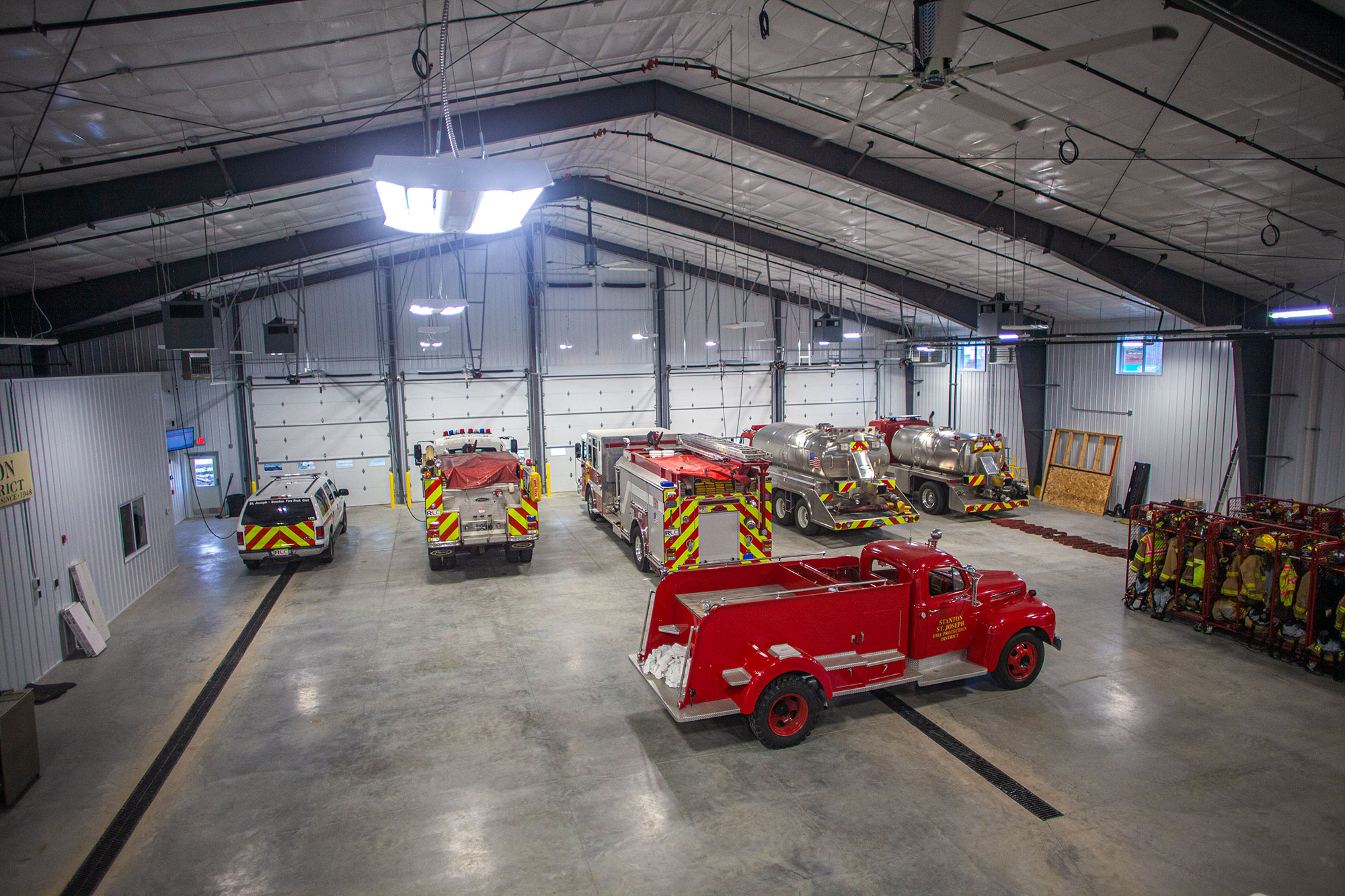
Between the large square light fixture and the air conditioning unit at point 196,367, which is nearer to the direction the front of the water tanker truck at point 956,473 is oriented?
the air conditioning unit

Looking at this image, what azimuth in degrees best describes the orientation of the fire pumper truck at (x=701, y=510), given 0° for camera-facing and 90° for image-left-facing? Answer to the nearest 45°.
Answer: approximately 135°

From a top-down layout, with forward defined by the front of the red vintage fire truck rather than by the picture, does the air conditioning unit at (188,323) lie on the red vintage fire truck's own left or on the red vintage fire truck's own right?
on the red vintage fire truck's own left

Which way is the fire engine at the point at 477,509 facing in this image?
away from the camera

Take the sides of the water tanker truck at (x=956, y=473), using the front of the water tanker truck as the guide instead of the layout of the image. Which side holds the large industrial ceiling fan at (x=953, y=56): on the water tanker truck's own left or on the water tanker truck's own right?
on the water tanker truck's own left

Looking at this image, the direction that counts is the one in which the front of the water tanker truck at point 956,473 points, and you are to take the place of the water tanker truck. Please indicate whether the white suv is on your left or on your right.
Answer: on your left

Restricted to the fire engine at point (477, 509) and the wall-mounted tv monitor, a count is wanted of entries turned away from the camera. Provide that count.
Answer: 1

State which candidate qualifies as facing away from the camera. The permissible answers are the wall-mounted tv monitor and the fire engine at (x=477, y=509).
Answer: the fire engine

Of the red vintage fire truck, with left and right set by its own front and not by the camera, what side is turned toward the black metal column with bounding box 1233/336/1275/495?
front

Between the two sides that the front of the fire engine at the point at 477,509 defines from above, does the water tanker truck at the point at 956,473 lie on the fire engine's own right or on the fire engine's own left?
on the fire engine's own right

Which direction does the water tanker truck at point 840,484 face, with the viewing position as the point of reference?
facing away from the viewer and to the left of the viewer

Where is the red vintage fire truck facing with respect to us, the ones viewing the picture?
facing away from the viewer and to the right of the viewer

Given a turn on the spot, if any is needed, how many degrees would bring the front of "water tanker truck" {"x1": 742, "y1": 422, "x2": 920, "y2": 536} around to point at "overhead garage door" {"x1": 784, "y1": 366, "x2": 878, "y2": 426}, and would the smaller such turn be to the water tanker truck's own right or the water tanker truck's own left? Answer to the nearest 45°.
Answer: approximately 45° to the water tanker truck's own right
